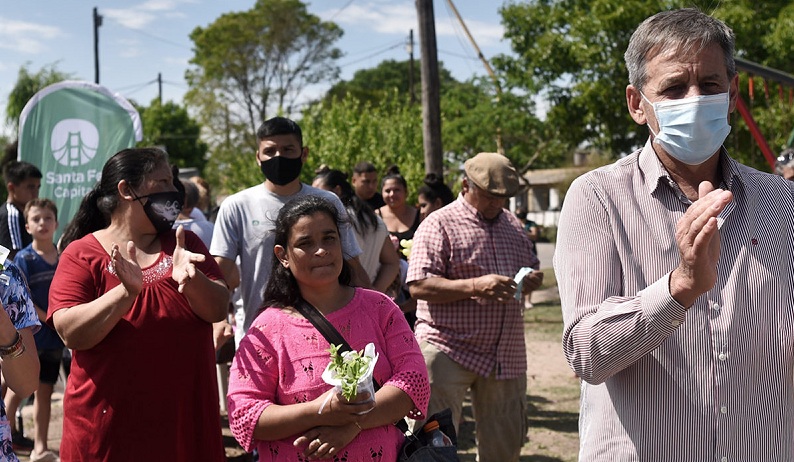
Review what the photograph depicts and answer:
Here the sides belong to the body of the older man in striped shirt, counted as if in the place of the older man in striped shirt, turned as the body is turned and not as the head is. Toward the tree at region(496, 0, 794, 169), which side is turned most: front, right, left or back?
back

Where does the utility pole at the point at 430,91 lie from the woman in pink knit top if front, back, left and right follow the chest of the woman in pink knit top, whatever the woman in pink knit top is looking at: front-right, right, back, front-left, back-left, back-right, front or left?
back-left

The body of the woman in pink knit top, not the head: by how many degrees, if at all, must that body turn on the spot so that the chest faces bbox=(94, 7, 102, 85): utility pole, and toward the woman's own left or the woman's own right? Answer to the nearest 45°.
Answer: approximately 135° to the woman's own left

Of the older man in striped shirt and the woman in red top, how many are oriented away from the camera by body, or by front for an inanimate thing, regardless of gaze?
0

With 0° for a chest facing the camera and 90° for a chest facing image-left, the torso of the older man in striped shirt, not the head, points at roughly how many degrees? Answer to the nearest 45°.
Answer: approximately 0°

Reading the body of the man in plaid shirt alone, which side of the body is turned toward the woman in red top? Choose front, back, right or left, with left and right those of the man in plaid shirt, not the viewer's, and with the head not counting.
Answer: right
